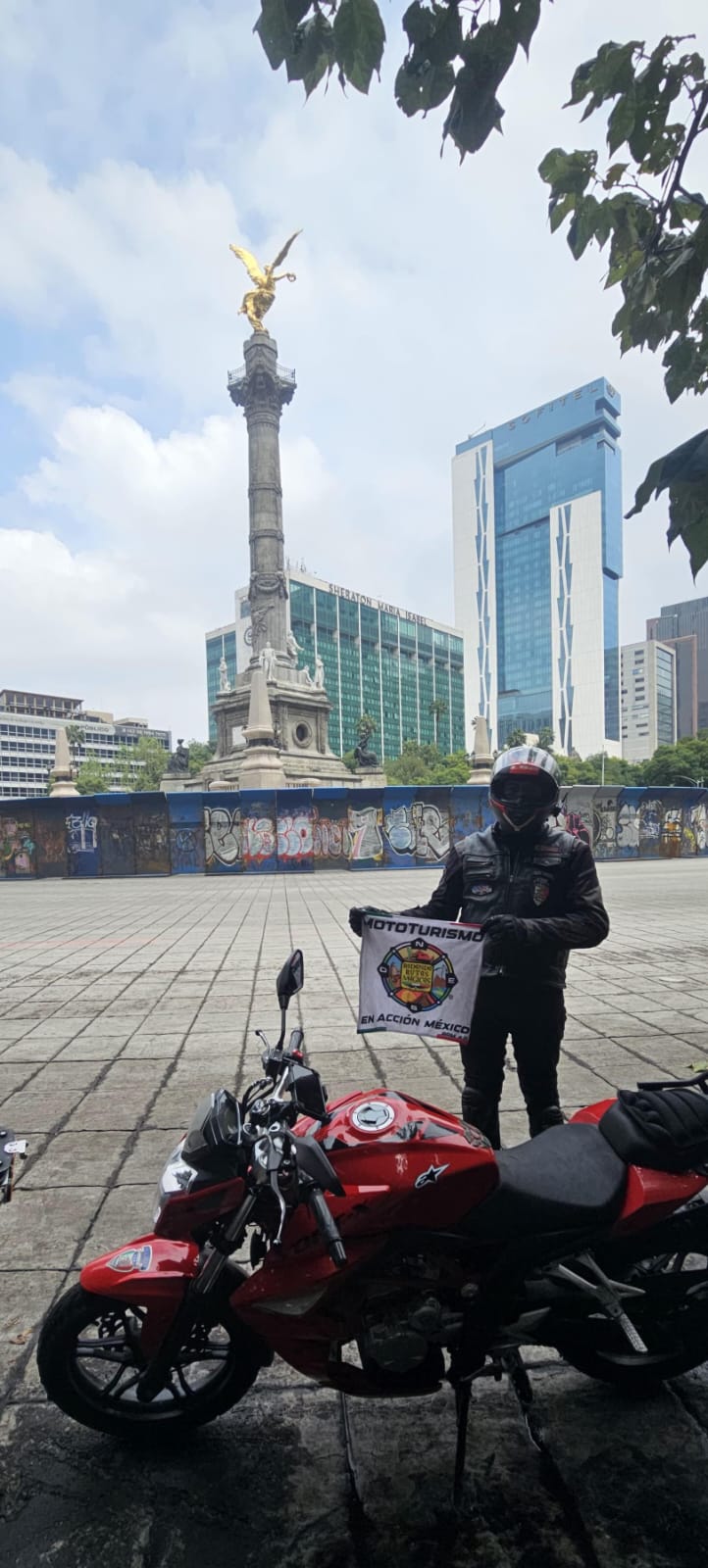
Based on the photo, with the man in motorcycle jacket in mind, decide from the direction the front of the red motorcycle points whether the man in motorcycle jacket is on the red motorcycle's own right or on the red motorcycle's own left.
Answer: on the red motorcycle's own right

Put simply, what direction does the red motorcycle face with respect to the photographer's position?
facing to the left of the viewer
